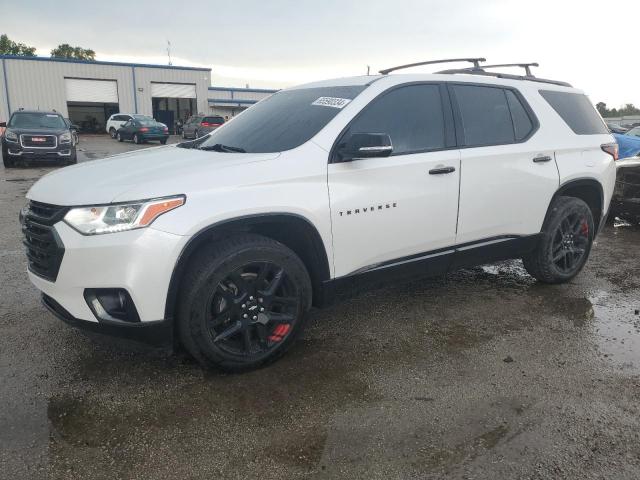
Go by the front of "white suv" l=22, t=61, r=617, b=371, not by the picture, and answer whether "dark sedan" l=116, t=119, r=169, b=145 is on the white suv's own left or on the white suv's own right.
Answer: on the white suv's own right

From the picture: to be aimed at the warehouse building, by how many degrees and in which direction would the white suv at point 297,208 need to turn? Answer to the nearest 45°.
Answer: approximately 90° to its right

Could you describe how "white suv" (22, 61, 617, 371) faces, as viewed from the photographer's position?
facing the viewer and to the left of the viewer
